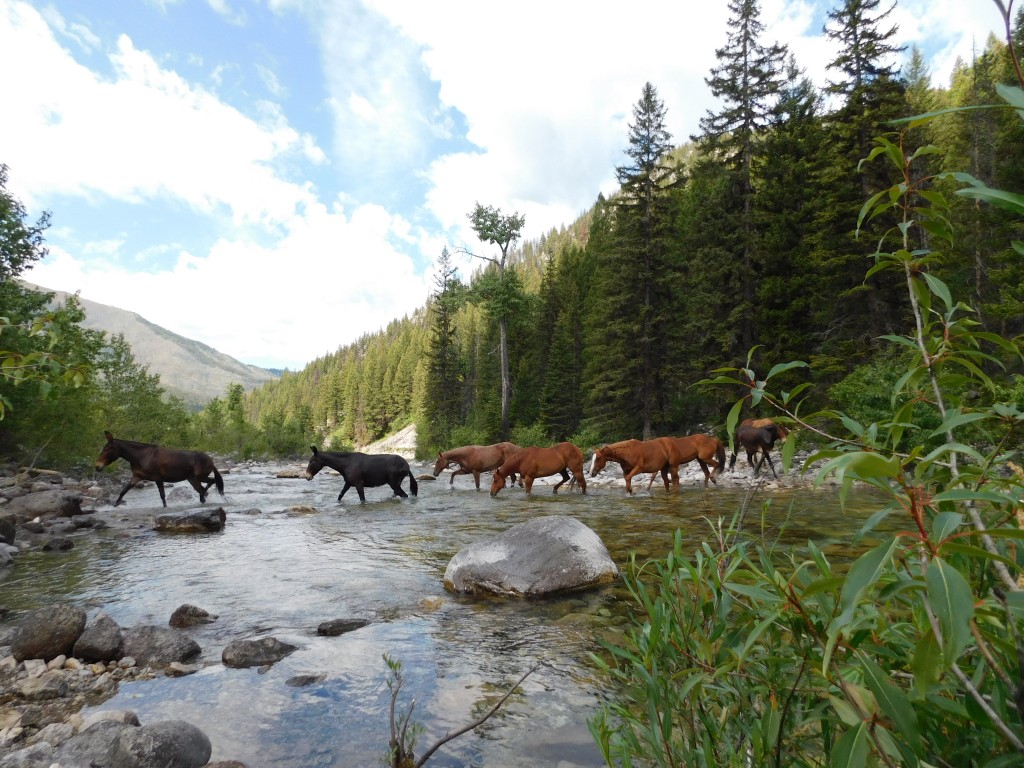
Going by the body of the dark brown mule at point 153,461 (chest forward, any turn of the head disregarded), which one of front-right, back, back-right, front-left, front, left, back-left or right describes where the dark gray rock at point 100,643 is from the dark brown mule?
left

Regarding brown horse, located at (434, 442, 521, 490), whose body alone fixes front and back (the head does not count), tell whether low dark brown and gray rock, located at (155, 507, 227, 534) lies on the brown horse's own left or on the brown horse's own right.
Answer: on the brown horse's own left

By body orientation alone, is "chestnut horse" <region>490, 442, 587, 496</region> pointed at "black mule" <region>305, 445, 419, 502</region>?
yes

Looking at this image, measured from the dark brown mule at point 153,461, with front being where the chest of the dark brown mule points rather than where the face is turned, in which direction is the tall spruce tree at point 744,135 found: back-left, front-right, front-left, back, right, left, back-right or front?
back

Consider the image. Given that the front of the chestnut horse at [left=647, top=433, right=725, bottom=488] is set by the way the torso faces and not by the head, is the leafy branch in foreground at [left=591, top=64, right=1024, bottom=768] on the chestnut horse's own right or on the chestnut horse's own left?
on the chestnut horse's own left

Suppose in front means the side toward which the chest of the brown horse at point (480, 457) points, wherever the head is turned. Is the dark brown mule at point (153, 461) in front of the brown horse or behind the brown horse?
in front

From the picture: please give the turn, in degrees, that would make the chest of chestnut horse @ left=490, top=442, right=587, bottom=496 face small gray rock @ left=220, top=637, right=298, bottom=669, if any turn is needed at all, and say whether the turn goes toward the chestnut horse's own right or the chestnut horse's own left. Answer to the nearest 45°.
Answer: approximately 90° to the chestnut horse's own left

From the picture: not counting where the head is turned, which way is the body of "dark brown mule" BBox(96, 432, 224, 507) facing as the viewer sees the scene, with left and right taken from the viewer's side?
facing to the left of the viewer

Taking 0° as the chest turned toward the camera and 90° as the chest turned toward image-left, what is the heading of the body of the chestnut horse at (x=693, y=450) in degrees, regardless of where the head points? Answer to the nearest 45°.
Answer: approximately 90°

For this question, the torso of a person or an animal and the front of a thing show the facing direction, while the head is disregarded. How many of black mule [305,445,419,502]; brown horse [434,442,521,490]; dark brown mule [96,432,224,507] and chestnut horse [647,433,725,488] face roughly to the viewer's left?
4

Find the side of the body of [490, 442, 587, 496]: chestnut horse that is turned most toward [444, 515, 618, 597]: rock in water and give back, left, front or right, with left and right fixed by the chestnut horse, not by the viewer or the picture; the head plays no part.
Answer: left

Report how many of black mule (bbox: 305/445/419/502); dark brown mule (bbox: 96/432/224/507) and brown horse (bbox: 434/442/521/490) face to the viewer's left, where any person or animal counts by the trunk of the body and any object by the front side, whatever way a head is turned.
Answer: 3

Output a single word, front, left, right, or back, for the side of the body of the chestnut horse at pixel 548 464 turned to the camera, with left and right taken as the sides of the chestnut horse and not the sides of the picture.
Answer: left

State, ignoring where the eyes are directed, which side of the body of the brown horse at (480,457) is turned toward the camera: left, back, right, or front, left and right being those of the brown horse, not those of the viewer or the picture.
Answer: left

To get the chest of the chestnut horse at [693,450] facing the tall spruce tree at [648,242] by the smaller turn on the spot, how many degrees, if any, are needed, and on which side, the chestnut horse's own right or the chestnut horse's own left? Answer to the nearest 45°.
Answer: approximately 90° to the chestnut horse's own right

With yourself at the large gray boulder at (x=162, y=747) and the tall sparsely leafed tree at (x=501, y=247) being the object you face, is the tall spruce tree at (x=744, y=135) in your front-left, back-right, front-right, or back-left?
front-right

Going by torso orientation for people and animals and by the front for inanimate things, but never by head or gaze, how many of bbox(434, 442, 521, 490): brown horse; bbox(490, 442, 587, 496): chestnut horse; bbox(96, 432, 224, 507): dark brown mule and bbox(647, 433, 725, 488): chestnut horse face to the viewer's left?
4

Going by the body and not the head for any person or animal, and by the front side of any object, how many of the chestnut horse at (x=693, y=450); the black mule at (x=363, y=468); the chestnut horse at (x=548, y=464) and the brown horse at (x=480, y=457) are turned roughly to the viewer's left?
4

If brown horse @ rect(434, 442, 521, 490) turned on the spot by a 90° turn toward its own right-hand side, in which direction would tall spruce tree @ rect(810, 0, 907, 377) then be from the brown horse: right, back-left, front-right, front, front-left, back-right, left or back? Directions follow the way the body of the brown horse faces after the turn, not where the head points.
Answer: right

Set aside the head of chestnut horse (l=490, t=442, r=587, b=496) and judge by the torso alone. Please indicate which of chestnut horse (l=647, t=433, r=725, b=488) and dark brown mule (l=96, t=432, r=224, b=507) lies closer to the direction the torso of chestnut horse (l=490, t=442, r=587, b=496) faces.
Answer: the dark brown mule
